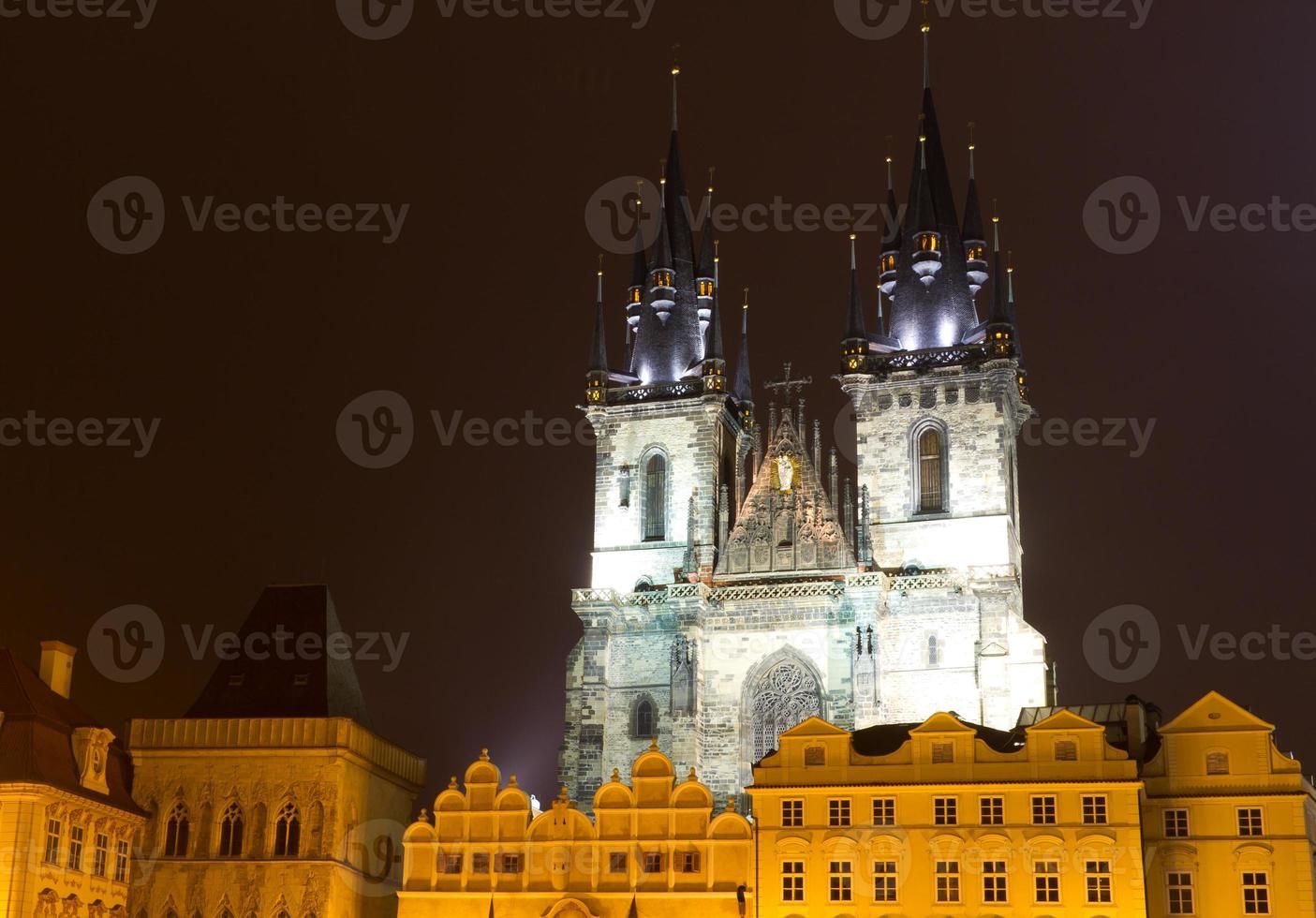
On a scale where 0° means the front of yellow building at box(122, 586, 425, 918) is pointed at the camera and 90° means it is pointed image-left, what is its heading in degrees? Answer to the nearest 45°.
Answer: approximately 0°

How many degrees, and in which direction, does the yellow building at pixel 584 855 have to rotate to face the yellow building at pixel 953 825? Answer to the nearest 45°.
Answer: approximately 90° to its left

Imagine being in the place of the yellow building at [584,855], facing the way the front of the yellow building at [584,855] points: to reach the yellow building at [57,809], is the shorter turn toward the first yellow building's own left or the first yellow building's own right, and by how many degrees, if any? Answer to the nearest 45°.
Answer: approximately 90° to the first yellow building's own right

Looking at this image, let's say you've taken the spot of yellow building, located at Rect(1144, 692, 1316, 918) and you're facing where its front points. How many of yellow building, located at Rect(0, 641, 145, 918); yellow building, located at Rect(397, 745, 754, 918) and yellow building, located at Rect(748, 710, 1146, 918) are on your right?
3

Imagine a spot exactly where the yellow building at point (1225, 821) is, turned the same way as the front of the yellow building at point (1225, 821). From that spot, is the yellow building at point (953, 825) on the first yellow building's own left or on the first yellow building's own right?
on the first yellow building's own right

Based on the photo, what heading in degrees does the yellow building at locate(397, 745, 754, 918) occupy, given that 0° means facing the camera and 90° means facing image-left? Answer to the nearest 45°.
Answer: approximately 0°

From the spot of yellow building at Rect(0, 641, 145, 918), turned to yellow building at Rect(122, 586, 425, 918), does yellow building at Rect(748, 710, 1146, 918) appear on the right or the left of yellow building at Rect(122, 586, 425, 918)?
right

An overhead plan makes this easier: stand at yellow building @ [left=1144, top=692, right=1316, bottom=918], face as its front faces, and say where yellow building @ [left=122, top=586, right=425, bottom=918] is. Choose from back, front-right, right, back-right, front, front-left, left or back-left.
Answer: right

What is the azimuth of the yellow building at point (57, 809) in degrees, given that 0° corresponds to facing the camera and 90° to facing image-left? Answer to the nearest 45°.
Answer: approximately 315°

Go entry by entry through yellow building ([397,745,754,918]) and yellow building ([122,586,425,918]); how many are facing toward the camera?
2

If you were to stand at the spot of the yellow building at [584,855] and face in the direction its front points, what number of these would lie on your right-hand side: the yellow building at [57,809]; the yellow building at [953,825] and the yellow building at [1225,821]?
1

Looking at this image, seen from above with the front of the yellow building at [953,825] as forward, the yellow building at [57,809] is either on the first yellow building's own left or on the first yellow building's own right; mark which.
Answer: on the first yellow building's own right
